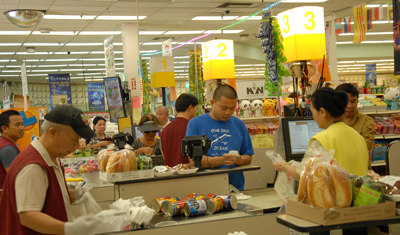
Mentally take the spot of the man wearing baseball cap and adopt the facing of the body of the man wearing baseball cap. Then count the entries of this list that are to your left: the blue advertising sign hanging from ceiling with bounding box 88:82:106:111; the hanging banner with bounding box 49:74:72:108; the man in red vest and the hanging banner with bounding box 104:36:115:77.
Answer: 4

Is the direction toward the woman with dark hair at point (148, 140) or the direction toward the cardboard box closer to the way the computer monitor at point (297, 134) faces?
the cardboard box

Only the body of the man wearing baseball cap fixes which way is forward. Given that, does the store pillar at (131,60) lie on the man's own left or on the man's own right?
on the man's own left

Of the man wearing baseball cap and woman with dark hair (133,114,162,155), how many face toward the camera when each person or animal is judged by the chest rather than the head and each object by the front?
1

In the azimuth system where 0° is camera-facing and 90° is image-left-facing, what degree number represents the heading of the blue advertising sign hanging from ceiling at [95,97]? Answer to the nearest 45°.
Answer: approximately 0°

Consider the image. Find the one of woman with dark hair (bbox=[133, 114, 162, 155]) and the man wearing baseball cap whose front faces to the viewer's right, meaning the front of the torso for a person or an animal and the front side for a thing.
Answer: the man wearing baseball cap

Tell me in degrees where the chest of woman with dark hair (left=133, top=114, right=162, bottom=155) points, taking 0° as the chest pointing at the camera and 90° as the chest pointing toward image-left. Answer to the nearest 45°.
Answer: approximately 0°

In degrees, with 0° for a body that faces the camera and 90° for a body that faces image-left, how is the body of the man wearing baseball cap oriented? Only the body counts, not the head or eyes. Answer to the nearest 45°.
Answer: approximately 270°

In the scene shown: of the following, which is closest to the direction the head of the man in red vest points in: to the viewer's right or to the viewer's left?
to the viewer's right

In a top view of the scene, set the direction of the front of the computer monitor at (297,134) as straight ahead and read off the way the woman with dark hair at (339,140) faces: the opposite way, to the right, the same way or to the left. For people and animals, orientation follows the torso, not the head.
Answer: the opposite way

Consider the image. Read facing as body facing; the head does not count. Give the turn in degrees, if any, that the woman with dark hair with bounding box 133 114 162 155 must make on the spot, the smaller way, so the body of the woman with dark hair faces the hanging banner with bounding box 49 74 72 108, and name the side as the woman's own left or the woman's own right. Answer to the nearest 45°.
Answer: approximately 180°

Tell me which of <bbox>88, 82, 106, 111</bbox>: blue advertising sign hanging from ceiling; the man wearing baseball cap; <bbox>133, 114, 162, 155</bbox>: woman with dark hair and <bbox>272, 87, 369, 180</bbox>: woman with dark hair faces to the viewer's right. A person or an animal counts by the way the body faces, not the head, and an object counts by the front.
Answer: the man wearing baseball cap

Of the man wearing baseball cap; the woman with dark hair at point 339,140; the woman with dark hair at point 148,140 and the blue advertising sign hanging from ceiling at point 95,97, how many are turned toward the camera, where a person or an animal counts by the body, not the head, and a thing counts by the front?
2

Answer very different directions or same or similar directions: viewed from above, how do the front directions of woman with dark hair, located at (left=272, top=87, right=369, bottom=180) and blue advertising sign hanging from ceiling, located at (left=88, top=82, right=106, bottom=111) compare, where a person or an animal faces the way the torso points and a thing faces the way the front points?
very different directions

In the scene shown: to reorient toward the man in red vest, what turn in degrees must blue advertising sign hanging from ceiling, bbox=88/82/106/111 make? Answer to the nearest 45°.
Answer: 0° — it already faces them
